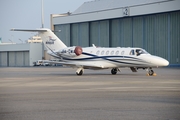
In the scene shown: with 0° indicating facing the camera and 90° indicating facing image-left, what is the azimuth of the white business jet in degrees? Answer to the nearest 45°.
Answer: approximately 315°
